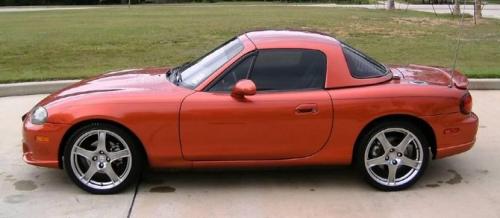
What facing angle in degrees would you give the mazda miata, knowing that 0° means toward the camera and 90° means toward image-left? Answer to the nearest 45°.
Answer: approximately 90°
